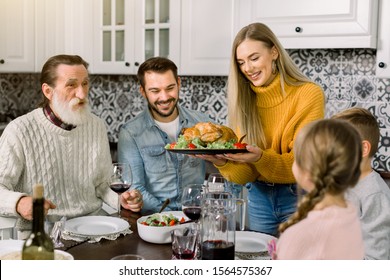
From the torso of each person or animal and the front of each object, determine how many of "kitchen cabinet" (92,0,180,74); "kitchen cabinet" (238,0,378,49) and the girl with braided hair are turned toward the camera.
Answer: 2

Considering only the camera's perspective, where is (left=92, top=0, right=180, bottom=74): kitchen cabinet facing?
facing the viewer

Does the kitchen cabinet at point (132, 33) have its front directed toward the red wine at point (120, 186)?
yes

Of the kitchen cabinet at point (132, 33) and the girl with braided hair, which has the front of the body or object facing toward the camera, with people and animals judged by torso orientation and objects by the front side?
the kitchen cabinet

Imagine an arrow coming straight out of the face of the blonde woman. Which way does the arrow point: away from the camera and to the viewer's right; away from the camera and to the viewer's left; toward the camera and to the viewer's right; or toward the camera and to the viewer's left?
toward the camera and to the viewer's left

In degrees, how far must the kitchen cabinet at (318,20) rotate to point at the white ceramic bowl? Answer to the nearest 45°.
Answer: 0° — it already faces it

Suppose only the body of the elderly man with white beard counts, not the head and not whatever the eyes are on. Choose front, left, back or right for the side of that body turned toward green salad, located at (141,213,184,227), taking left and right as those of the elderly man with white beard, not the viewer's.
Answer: front

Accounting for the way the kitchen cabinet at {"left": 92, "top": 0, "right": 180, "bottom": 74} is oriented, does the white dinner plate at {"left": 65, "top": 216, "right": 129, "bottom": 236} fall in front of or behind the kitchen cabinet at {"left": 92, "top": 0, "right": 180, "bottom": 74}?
in front

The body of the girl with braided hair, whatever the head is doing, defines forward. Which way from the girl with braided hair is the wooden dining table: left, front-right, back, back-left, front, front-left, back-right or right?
front

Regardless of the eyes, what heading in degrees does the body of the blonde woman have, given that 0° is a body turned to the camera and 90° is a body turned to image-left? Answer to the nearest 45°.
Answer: approximately 45°

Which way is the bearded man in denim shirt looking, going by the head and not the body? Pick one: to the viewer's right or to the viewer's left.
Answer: to the viewer's right

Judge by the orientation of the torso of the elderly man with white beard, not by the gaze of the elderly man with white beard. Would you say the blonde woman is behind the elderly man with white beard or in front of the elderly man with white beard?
in front

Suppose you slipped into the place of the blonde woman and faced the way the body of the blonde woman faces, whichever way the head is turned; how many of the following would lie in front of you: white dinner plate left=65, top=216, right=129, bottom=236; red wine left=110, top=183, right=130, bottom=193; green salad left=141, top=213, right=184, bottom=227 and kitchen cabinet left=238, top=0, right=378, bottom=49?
3

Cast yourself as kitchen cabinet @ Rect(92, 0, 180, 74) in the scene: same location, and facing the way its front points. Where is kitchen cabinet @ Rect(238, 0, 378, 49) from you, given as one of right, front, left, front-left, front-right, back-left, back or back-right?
front-left

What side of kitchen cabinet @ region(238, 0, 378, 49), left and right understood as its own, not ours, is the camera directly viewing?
front

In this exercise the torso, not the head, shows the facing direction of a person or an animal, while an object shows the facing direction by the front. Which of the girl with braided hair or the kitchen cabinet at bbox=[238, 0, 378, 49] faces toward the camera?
the kitchen cabinet

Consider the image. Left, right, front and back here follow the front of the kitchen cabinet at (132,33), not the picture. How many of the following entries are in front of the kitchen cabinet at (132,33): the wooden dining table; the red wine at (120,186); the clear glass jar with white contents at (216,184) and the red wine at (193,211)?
4
